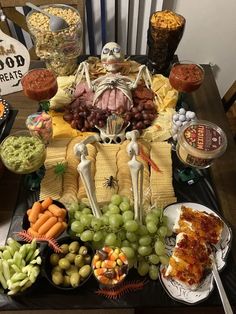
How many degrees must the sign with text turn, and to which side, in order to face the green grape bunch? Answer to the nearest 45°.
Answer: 0° — it already faces it

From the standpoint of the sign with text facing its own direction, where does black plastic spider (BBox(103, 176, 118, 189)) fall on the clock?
The black plastic spider is roughly at 11 o'clock from the sign with text.

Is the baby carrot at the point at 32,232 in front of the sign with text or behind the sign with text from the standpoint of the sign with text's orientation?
in front

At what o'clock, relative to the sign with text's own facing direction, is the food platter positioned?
The food platter is roughly at 11 o'clock from the sign with text.

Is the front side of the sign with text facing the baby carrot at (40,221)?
yes

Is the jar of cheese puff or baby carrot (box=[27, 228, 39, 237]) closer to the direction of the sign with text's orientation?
the baby carrot

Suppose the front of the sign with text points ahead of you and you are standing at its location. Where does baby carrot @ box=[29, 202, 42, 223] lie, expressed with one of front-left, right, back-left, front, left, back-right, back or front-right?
front

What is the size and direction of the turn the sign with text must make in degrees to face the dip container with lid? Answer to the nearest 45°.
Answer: approximately 45° to its left

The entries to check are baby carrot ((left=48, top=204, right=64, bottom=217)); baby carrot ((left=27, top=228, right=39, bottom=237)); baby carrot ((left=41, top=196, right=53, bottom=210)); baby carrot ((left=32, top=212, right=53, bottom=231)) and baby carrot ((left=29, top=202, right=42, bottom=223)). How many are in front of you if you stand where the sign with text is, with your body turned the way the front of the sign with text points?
5

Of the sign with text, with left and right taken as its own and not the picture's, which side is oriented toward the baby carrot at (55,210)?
front

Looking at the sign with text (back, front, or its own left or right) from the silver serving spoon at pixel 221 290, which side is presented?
front

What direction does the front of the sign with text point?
toward the camera

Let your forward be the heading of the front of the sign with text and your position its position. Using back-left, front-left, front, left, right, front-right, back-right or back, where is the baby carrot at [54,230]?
front

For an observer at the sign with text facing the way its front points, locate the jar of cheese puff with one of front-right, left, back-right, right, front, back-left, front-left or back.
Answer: left

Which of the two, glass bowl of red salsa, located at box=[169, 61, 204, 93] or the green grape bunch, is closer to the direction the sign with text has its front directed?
the green grape bunch

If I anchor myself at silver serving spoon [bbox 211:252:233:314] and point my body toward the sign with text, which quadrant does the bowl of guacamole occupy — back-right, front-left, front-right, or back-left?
front-left
